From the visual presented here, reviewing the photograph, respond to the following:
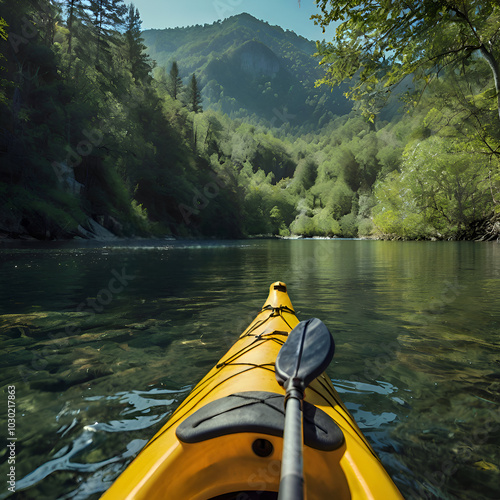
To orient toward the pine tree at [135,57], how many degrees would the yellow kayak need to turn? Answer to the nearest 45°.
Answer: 0° — it already faces it

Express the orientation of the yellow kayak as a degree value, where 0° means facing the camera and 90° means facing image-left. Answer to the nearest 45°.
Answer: approximately 180°
